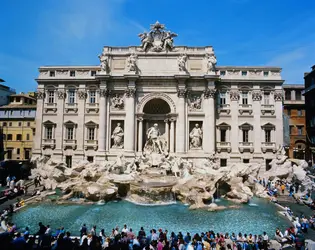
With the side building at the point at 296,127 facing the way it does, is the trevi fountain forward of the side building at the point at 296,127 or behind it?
forward

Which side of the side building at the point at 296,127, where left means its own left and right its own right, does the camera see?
front

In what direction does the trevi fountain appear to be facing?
toward the camera

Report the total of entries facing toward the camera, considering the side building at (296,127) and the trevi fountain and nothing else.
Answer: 2

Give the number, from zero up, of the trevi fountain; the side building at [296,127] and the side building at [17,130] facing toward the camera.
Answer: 3

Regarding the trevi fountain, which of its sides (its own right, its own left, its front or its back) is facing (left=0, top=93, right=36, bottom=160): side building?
right

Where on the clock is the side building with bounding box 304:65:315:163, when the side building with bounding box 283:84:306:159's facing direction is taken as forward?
the side building with bounding box 304:65:315:163 is roughly at 10 o'clock from the side building with bounding box 283:84:306:159.

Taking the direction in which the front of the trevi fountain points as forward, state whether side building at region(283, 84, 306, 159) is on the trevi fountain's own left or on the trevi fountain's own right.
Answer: on the trevi fountain's own left

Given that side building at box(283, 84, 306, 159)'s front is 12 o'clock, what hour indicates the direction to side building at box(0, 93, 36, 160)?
side building at box(0, 93, 36, 160) is roughly at 2 o'clock from side building at box(283, 84, 306, 159).

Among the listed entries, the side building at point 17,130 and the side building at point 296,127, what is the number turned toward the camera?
2

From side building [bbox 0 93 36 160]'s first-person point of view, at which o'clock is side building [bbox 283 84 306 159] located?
side building [bbox 283 84 306 159] is roughly at 10 o'clock from side building [bbox 0 93 36 160].

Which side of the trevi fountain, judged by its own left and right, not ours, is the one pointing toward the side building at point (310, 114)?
left
